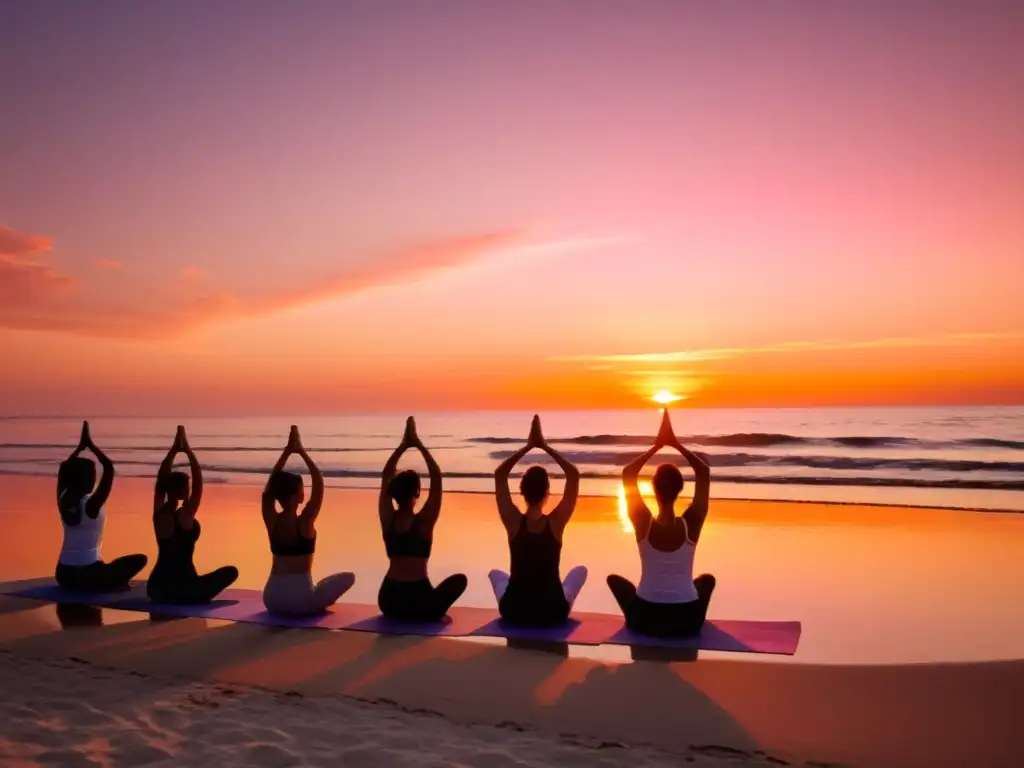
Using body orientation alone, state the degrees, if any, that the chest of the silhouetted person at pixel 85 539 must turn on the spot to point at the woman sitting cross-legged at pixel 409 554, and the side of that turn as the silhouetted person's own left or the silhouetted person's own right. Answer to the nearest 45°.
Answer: approximately 90° to the silhouetted person's own right

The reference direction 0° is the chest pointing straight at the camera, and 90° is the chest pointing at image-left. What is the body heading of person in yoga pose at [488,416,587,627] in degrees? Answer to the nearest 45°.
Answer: approximately 180°

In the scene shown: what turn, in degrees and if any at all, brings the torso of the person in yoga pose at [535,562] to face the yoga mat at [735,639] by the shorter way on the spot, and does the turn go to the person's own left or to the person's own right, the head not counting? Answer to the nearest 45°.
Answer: approximately 90° to the person's own right

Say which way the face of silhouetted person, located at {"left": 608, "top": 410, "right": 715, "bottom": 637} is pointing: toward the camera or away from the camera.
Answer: away from the camera

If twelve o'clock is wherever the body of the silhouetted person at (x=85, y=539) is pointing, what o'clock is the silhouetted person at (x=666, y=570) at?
the silhouetted person at (x=666, y=570) is roughly at 3 o'clock from the silhouetted person at (x=85, y=539).

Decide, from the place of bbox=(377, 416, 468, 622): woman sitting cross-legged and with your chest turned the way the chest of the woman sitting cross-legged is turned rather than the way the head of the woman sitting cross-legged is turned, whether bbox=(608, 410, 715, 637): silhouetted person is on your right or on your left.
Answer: on your right

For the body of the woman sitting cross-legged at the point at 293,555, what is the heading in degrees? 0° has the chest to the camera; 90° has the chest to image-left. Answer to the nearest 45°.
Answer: approximately 225°

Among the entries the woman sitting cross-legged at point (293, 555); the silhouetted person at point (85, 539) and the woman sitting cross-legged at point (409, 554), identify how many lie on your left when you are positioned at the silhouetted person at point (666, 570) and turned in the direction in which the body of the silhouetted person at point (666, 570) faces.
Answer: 3

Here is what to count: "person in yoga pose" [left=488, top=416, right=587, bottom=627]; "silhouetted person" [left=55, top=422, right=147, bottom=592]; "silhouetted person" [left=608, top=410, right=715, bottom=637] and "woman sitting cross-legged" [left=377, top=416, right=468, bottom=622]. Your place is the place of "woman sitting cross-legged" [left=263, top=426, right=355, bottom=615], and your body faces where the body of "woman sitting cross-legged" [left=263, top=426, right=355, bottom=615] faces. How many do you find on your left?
1

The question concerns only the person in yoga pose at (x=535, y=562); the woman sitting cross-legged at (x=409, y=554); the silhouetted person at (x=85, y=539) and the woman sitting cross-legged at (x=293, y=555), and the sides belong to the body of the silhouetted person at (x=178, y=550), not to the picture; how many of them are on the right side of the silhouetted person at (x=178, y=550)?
3

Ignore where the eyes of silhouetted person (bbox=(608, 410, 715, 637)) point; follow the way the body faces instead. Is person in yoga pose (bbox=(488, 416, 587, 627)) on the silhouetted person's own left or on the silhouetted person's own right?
on the silhouetted person's own left

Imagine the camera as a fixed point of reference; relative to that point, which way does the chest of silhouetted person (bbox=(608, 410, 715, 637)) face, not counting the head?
away from the camera

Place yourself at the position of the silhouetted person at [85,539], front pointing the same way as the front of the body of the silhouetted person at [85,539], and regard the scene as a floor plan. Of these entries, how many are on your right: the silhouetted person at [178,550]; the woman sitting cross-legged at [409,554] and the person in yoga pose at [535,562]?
3

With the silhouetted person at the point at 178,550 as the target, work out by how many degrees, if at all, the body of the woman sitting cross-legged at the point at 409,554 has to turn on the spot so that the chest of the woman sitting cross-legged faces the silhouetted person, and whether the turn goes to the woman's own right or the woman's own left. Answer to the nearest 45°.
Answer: approximately 90° to the woman's own left

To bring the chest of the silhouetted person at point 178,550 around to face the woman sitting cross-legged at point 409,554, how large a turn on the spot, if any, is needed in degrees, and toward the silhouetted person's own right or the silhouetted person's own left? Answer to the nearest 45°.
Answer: approximately 90° to the silhouetted person's own right

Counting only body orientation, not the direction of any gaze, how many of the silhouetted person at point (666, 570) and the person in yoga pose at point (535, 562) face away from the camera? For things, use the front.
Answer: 2

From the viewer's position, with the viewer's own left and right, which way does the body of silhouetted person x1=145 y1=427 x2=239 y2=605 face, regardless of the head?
facing away from the viewer and to the right of the viewer
